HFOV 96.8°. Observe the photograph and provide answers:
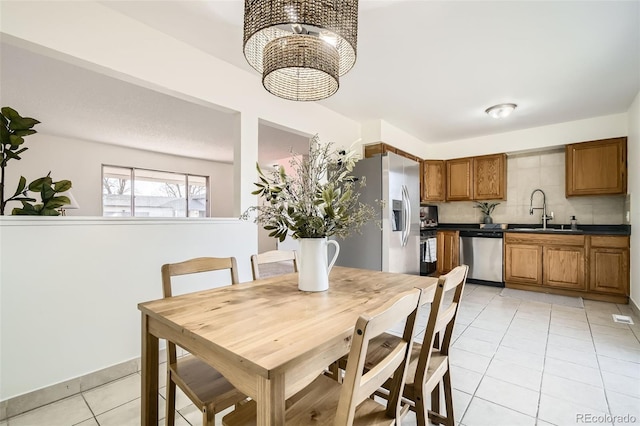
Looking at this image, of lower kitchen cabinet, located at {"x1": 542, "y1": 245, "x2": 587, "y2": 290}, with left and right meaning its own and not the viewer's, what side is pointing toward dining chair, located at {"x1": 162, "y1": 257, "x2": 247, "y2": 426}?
front

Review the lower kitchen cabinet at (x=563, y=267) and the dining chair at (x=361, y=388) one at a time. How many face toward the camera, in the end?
1

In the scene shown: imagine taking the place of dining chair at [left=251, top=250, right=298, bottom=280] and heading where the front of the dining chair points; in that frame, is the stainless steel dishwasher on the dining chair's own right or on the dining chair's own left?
on the dining chair's own left

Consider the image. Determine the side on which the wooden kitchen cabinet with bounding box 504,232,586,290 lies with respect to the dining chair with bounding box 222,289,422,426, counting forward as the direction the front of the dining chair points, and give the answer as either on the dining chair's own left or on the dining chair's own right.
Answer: on the dining chair's own right

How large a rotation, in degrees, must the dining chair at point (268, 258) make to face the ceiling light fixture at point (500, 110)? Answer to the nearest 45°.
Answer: approximately 90° to its left

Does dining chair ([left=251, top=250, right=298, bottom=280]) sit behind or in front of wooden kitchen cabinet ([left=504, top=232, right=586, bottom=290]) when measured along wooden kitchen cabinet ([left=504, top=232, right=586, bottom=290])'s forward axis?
in front

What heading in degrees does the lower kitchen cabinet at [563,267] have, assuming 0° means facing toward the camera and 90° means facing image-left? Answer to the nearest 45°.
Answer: approximately 0°

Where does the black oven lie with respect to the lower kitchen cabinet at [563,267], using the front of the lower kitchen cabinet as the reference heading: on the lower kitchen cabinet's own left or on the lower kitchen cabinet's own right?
on the lower kitchen cabinet's own right

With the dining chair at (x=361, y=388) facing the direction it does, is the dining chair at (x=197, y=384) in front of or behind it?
in front

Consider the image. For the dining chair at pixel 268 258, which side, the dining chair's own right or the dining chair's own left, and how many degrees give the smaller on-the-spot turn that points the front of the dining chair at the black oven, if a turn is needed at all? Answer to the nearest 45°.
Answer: approximately 90° to the dining chair's own left

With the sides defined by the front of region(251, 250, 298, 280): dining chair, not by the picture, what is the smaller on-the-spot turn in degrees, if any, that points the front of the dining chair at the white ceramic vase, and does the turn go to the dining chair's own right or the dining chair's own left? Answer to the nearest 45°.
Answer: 0° — it already faces it

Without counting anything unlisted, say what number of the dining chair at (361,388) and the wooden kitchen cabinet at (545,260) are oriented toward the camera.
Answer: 1
